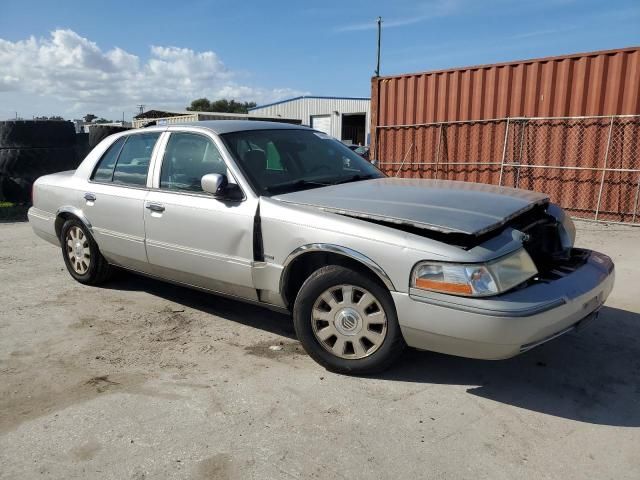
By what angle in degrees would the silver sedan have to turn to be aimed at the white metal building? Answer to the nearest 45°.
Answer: approximately 135° to its left

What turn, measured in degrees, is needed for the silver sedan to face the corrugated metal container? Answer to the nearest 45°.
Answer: approximately 90° to its left

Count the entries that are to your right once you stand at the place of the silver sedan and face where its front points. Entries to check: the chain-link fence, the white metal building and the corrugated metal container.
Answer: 0

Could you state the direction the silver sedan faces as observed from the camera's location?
facing the viewer and to the right of the viewer

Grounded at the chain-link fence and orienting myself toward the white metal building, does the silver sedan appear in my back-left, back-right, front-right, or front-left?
back-left

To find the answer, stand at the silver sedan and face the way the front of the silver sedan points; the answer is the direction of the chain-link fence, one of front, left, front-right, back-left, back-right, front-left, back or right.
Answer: left
